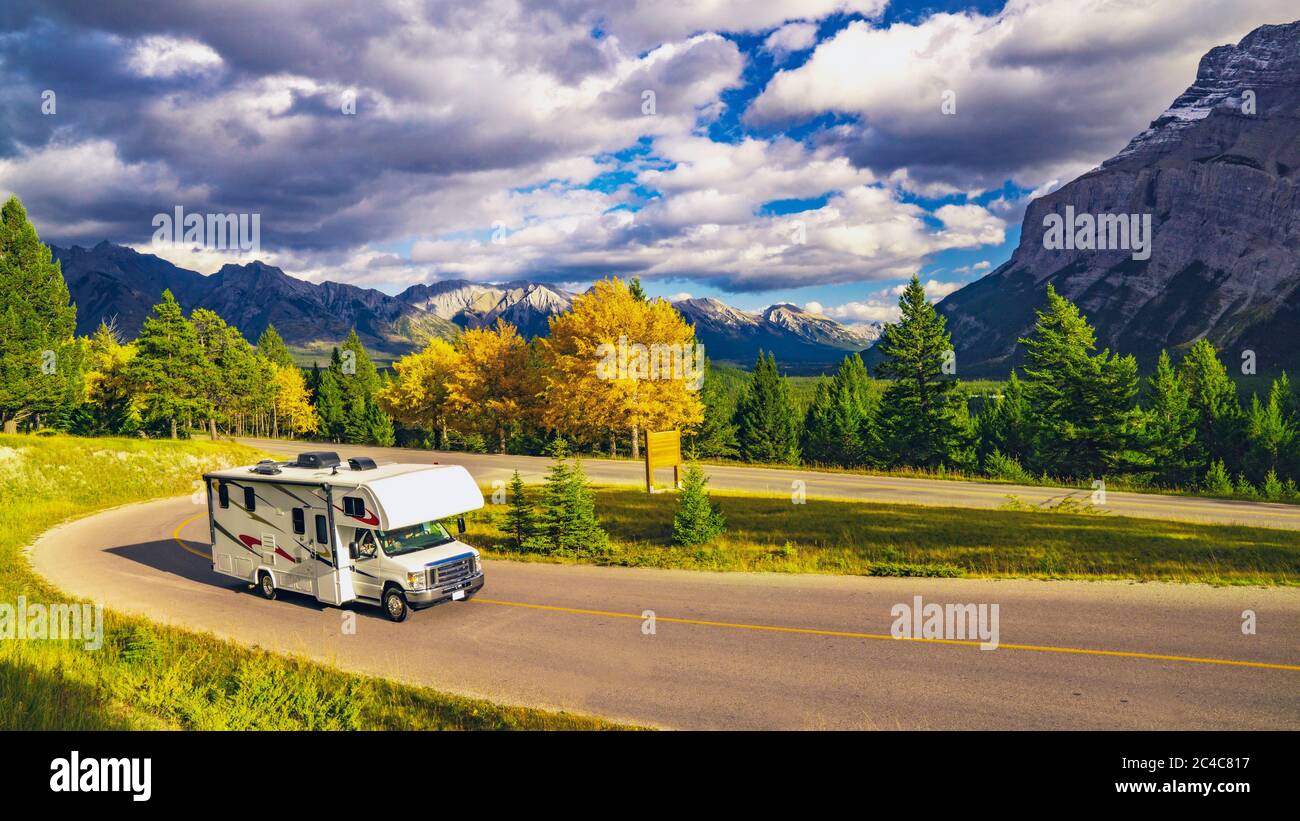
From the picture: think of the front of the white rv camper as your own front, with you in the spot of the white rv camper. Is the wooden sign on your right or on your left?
on your left

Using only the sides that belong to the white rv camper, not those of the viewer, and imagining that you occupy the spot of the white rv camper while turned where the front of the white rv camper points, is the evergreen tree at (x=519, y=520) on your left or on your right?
on your left

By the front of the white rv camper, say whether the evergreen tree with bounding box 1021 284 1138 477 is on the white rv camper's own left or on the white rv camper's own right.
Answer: on the white rv camper's own left

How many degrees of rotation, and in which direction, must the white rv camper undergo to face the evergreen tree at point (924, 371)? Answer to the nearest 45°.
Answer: approximately 90° to its left

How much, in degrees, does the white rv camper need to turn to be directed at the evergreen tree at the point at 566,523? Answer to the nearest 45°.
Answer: approximately 90° to its left

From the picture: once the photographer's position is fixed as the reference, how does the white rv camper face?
facing the viewer and to the right of the viewer

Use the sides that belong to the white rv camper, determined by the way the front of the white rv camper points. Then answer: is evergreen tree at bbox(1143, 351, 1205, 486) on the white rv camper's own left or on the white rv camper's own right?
on the white rv camper's own left
